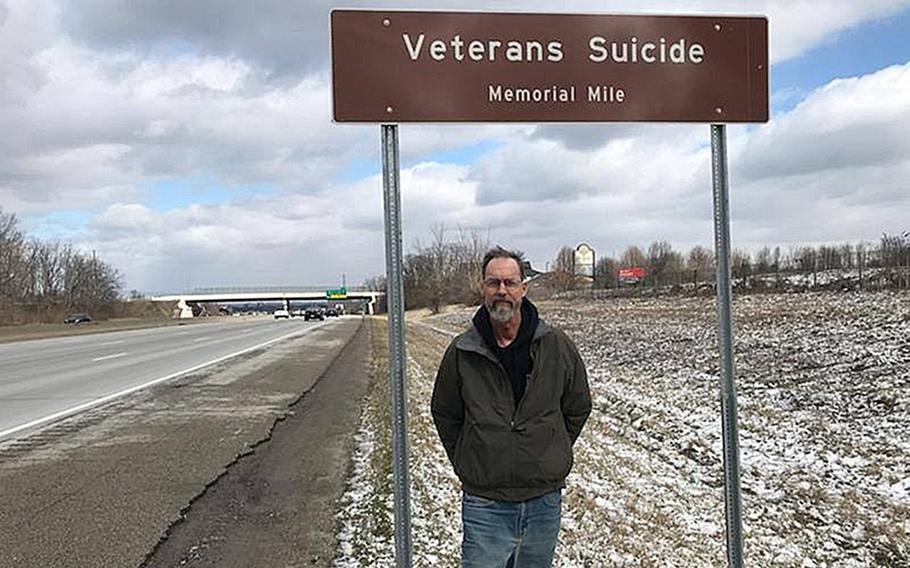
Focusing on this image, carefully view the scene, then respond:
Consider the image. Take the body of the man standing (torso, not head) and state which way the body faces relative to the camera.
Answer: toward the camera

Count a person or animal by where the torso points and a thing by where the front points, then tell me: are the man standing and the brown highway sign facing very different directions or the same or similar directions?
same or similar directions

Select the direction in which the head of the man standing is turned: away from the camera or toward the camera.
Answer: toward the camera

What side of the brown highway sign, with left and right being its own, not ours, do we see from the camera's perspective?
front

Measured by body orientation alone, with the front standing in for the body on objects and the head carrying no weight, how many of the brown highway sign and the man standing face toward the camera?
2
